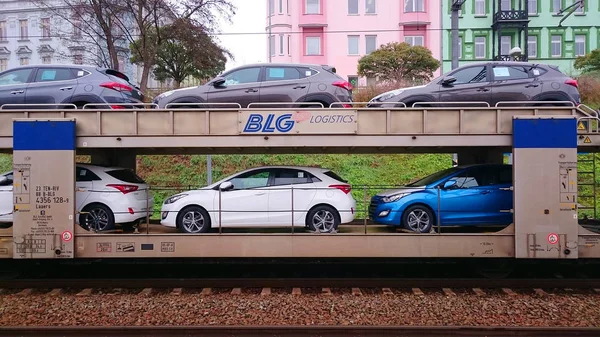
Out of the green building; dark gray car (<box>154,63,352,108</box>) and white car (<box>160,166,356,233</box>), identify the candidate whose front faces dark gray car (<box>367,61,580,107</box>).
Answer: the green building

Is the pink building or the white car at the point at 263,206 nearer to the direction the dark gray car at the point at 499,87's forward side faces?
the white car

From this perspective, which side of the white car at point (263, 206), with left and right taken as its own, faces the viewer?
left

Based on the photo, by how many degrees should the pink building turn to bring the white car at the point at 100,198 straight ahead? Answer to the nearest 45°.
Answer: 0° — it already faces it

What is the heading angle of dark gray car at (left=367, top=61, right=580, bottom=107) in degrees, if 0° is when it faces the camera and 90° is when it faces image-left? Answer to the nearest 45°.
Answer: approximately 90°

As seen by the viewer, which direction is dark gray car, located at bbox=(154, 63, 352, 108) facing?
to the viewer's left

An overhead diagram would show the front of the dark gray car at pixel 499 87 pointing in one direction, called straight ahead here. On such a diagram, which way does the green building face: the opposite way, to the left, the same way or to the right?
to the left

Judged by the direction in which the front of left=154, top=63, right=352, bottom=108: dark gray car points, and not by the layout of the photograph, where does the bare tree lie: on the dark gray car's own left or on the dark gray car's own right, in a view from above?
on the dark gray car's own right

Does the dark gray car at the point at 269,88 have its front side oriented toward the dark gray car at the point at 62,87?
yes

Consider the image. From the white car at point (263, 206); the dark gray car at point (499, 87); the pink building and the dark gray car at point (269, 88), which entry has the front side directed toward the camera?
the pink building

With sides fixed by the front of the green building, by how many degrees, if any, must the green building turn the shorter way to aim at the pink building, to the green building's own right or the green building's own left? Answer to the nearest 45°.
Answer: approximately 90° to the green building's own right

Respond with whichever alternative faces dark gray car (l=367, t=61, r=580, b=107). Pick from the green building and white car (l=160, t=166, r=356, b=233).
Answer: the green building

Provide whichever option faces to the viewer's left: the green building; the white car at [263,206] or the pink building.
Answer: the white car
